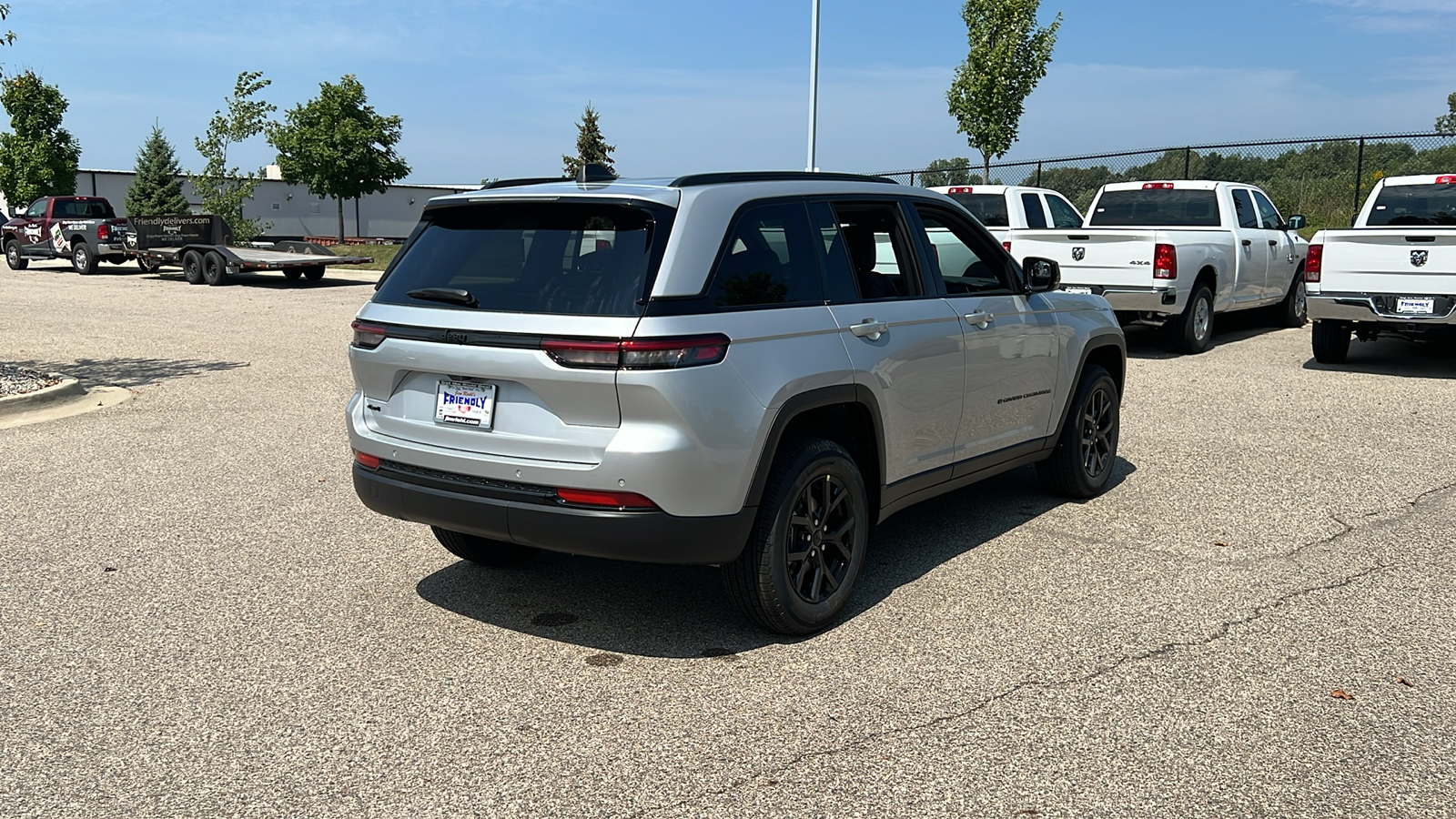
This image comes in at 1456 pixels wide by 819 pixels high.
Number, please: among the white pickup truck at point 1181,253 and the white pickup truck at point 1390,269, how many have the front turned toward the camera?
0

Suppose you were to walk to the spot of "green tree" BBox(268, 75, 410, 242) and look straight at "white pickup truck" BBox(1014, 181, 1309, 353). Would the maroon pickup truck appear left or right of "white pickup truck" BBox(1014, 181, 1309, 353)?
right

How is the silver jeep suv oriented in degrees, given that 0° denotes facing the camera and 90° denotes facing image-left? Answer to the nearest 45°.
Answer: approximately 225°

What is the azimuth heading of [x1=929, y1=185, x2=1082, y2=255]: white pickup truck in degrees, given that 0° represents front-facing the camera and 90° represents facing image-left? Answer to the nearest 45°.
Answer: approximately 225°

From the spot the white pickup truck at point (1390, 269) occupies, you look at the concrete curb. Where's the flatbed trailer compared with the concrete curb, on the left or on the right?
right

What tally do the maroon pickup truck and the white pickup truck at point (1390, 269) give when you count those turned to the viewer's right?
0

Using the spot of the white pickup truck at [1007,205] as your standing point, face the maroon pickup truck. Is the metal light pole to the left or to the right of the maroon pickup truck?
right

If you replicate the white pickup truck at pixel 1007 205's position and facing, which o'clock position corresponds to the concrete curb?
The concrete curb is roughly at 6 o'clock from the white pickup truck.

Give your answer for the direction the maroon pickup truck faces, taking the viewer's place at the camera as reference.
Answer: facing away from the viewer and to the left of the viewer

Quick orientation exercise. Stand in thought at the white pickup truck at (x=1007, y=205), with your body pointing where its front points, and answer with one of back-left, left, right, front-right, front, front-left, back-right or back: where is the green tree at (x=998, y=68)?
front-left

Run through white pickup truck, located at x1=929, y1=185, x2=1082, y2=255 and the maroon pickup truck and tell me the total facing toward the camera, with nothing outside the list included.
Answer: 0

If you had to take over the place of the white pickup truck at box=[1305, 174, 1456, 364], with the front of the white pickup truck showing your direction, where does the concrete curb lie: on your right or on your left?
on your left

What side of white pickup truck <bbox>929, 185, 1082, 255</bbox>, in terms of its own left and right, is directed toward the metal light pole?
left

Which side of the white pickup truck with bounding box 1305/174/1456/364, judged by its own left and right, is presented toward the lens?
back

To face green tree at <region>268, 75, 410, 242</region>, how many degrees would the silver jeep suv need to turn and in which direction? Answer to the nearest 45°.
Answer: approximately 45° to its left

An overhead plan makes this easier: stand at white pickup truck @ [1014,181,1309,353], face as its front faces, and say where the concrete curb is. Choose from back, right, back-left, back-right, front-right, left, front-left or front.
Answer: back
